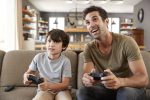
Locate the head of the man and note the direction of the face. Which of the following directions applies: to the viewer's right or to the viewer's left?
to the viewer's left

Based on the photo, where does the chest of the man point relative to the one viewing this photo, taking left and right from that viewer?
facing the viewer and to the left of the viewer

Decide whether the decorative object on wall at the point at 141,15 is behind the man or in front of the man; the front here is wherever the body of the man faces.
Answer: behind

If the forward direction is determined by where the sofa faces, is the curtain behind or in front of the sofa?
behind

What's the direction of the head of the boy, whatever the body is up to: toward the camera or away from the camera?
toward the camera

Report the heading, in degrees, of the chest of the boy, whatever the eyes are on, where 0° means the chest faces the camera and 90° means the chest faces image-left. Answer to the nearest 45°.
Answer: approximately 45°

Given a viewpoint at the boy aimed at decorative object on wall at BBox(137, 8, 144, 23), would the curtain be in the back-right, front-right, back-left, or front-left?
front-left

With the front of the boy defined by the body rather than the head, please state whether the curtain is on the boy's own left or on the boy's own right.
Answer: on the boy's own right

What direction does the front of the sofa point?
toward the camera
